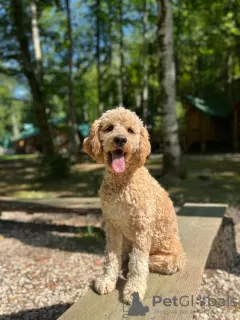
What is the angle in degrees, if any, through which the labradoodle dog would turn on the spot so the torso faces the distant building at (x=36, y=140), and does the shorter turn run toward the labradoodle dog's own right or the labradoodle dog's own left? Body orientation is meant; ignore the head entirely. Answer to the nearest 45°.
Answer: approximately 135° to the labradoodle dog's own right

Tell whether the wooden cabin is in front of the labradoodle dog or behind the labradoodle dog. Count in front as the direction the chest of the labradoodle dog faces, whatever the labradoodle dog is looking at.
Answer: behind

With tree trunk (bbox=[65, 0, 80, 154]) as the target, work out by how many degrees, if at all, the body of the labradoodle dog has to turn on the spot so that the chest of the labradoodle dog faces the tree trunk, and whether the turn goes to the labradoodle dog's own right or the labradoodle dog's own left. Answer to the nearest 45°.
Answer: approximately 135° to the labradoodle dog's own right

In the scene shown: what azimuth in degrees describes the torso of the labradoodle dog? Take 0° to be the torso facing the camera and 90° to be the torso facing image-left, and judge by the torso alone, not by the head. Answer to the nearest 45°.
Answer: approximately 45°
